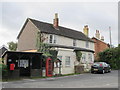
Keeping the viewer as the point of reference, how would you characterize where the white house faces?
facing the viewer and to the right of the viewer

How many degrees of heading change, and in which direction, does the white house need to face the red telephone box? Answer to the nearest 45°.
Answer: approximately 45° to its right
